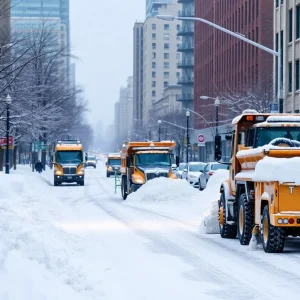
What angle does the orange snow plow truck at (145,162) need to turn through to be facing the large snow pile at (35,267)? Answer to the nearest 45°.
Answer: approximately 45° to its right

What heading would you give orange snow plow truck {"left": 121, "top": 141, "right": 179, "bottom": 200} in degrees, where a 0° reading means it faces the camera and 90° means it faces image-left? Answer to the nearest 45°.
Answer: approximately 315°

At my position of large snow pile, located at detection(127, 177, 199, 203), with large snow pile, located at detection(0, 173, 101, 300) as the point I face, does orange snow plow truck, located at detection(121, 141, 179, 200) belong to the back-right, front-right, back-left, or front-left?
back-right
